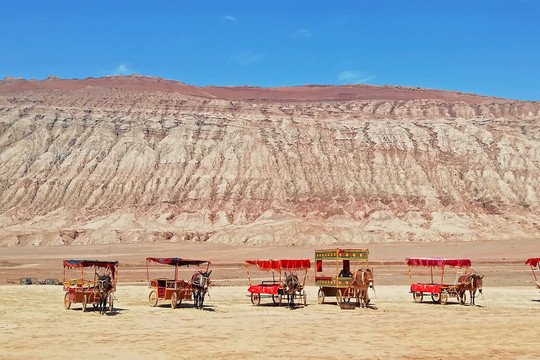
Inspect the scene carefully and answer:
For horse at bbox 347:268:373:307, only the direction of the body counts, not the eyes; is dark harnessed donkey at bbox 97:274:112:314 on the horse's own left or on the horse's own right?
on the horse's own right

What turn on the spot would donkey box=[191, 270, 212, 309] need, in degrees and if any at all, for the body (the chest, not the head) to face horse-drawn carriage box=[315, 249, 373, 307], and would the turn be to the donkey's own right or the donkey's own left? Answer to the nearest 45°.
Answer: approximately 45° to the donkey's own left

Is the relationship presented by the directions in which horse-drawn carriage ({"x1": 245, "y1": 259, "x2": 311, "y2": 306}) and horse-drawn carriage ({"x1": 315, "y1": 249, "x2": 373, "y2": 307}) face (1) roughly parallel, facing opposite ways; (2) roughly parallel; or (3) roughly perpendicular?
roughly parallel

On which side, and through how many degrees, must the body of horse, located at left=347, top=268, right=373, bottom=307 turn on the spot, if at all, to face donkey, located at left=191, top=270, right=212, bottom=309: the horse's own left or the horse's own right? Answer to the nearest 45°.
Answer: approximately 135° to the horse's own right

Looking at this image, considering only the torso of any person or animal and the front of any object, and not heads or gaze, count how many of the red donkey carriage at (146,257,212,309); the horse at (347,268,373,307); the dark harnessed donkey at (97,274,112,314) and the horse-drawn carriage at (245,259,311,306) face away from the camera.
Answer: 0

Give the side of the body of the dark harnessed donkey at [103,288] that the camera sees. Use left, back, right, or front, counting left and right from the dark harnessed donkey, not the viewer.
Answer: front

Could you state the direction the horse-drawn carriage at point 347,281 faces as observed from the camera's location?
facing the viewer and to the right of the viewer

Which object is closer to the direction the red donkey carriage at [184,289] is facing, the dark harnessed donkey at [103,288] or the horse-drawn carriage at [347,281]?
the horse-drawn carriage

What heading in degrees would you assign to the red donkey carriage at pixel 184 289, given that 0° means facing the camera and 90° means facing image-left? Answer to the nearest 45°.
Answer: approximately 315°

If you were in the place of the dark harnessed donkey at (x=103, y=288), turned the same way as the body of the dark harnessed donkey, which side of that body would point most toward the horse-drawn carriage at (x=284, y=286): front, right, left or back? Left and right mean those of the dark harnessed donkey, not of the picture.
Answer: left

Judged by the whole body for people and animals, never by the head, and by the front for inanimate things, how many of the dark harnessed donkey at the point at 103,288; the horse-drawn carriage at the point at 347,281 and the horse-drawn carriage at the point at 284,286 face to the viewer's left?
0

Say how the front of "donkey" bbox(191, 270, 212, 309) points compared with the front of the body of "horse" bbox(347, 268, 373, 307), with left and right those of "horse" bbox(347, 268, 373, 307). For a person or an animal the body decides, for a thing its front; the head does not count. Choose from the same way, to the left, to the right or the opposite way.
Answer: the same way

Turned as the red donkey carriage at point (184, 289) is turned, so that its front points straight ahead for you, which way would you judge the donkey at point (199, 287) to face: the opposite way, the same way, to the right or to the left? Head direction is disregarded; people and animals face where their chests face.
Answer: the same way

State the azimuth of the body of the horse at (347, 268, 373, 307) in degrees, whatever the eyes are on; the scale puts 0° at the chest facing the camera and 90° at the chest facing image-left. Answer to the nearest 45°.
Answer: approximately 315°
